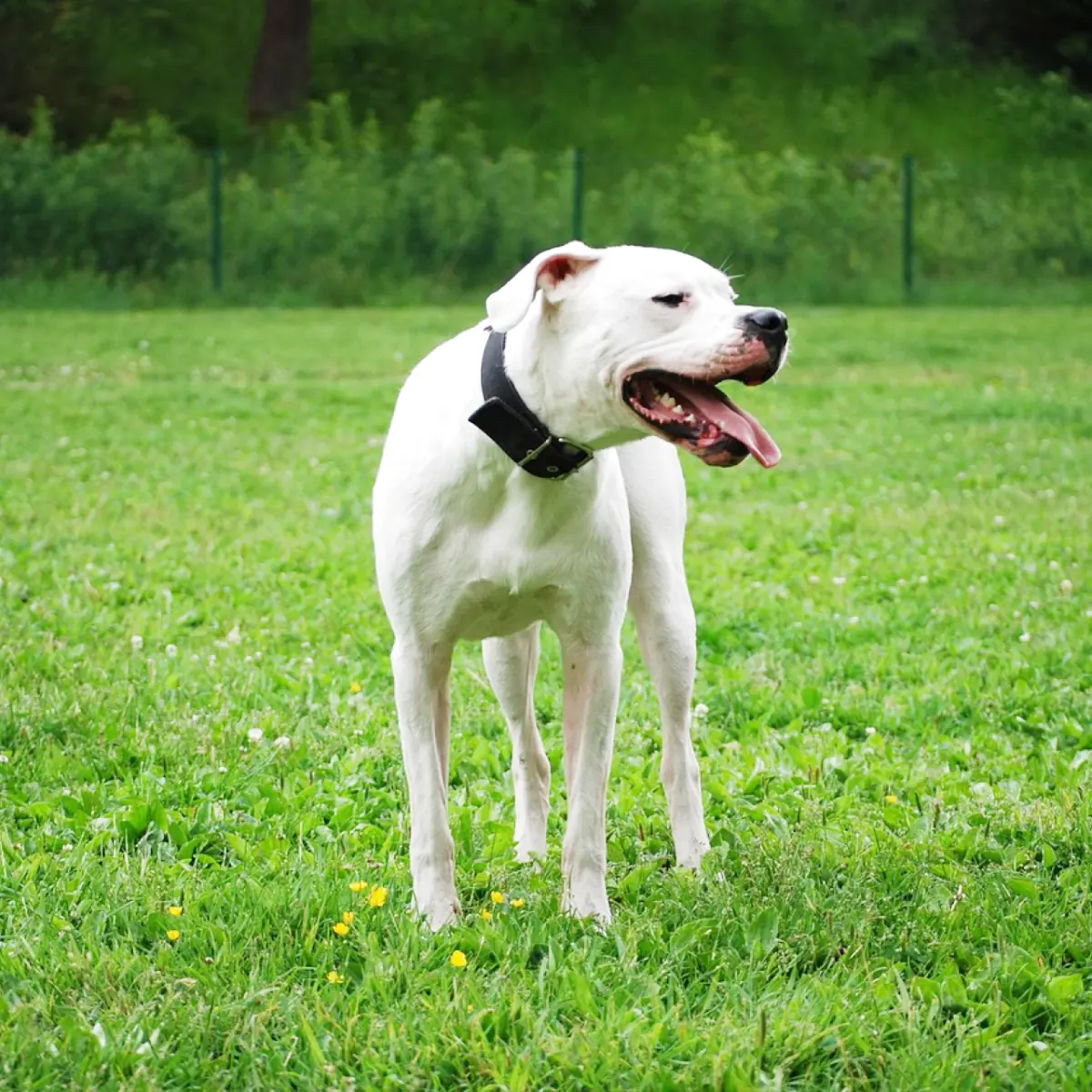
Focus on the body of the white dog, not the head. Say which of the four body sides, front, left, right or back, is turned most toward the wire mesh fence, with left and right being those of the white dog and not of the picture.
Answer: back

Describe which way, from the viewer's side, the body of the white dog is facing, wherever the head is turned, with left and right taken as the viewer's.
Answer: facing the viewer
